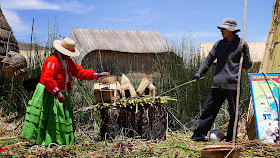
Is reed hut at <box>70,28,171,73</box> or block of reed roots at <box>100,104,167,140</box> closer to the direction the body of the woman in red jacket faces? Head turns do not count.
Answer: the block of reed roots

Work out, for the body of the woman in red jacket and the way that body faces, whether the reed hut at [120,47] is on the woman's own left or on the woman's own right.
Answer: on the woman's own left

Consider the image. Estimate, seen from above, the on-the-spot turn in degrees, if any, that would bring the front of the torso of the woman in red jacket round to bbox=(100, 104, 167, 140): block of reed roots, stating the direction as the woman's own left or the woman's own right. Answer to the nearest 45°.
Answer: approximately 45° to the woman's own left

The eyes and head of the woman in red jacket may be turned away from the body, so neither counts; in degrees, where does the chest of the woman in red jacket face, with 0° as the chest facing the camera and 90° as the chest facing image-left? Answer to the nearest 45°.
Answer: approximately 315°
